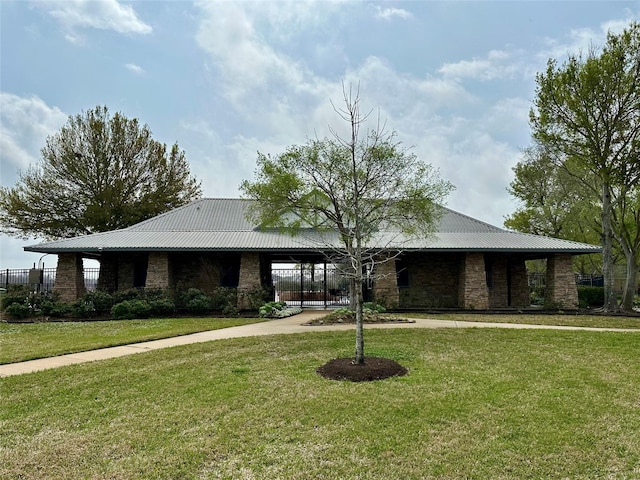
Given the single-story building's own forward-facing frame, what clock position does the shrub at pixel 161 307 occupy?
The shrub is roughly at 2 o'clock from the single-story building.

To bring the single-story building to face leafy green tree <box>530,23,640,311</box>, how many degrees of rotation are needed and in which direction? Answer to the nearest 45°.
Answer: approximately 90° to its left

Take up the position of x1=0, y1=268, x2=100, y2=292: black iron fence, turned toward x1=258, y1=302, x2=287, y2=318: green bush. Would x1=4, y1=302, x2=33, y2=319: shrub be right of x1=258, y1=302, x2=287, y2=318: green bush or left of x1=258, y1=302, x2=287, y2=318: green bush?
right

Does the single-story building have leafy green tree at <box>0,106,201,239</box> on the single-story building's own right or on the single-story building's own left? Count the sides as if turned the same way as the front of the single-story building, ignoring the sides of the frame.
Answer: on the single-story building's own right

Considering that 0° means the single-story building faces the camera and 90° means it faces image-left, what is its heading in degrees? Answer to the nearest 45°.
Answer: approximately 0°

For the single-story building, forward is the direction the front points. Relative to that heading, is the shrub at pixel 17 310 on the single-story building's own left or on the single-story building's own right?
on the single-story building's own right

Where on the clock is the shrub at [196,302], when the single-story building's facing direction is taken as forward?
The shrub is roughly at 2 o'clock from the single-story building.

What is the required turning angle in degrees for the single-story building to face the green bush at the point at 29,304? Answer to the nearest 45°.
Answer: approximately 90° to its right
